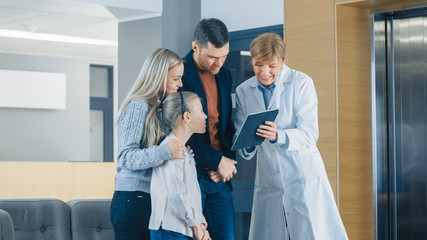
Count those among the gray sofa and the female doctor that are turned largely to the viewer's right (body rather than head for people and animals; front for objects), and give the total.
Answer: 0

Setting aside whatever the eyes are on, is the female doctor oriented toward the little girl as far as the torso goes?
yes

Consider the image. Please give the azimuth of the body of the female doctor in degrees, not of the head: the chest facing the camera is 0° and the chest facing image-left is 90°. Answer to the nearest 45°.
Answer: approximately 45°

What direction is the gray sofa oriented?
toward the camera

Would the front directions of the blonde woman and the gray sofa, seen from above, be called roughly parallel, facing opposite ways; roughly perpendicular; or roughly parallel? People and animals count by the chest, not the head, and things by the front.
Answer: roughly perpendicular

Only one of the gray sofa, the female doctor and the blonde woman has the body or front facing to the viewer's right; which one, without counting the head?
the blonde woman

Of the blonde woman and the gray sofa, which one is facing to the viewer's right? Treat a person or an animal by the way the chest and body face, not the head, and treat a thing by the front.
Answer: the blonde woman

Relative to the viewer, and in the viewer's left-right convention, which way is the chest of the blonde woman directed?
facing to the right of the viewer

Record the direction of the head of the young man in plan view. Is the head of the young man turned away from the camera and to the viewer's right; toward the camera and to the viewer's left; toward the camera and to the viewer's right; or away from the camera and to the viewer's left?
toward the camera and to the viewer's right

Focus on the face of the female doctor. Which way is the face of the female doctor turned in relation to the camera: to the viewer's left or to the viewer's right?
to the viewer's left

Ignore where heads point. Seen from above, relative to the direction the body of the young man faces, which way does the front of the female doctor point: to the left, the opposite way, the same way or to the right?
to the right

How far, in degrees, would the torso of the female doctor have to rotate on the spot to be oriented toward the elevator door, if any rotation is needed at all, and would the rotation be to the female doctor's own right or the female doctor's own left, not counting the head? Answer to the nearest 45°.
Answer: approximately 180°

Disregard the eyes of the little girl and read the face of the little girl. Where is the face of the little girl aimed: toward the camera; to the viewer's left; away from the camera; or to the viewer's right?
to the viewer's right

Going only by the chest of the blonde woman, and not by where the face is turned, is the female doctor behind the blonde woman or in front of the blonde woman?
in front

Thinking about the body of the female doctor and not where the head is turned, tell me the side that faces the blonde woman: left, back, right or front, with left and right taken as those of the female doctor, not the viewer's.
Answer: right
